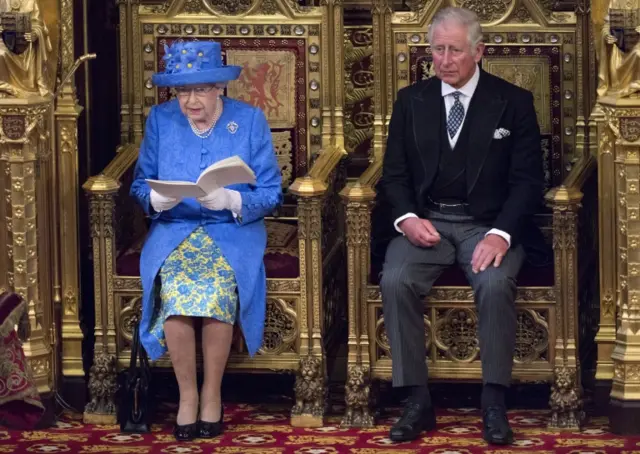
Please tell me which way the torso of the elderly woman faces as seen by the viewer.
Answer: toward the camera

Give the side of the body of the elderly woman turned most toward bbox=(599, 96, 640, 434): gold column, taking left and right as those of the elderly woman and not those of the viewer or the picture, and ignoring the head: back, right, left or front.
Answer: left

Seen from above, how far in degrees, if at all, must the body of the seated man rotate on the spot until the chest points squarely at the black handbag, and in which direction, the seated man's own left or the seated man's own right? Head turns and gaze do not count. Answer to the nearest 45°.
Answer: approximately 90° to the seated man's own right

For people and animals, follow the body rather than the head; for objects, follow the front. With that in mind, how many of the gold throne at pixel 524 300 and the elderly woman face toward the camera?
2

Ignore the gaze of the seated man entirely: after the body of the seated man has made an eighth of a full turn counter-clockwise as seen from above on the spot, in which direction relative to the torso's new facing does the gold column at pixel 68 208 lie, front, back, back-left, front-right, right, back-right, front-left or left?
back-right

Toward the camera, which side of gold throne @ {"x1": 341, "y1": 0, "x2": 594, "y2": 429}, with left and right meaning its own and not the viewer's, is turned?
front

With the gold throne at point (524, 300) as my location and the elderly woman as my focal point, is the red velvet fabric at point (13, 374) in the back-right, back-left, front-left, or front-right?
front-left

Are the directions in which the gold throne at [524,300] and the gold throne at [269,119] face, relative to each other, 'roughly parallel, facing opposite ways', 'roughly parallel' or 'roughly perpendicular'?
roughly parallel

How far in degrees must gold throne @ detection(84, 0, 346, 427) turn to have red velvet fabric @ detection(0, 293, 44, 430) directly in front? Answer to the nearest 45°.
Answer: approximately 45° to its right

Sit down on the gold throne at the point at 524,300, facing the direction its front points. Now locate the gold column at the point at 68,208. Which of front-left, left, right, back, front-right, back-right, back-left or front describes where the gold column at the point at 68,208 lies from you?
right

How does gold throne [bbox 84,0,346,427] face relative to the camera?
toward the camera

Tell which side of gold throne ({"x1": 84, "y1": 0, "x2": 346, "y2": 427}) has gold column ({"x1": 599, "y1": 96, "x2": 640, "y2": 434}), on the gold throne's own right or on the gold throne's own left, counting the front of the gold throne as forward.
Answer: on the gold throne's own left

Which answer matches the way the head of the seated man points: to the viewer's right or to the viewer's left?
to the viewer's left

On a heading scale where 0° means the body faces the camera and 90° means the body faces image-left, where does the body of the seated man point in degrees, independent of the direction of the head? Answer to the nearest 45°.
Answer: approximately 0°
